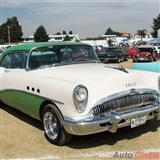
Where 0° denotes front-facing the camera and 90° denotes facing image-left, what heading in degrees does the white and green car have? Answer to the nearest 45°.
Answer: approximately 315°

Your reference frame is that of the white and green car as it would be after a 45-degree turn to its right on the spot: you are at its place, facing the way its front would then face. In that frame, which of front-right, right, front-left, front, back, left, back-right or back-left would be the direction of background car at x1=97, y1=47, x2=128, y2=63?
back

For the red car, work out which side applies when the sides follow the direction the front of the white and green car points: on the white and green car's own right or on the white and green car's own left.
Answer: on the white and green car's own left
